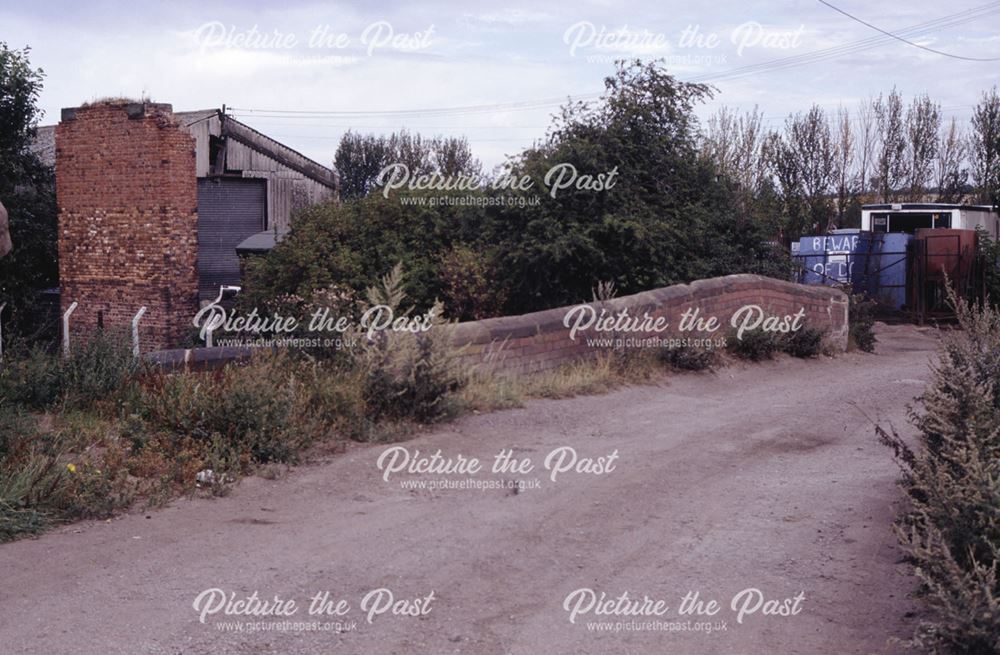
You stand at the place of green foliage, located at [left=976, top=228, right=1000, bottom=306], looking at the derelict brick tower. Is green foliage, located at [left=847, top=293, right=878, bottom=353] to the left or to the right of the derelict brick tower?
left

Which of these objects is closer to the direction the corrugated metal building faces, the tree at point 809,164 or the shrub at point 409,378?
the shrub

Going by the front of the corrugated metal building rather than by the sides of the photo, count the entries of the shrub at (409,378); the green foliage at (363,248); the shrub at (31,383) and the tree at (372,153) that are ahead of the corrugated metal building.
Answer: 3

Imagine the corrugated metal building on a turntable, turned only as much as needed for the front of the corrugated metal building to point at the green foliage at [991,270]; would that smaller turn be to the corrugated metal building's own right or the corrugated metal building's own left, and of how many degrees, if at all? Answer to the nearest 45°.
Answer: approximately 45° to the corrugated metal building's own left

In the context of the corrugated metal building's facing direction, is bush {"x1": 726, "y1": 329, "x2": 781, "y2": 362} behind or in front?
in front

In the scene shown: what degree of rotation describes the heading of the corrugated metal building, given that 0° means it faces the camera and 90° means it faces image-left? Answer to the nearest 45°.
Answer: approximately 0°

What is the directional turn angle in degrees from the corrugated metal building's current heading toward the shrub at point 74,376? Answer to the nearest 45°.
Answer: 0° — it already faces it

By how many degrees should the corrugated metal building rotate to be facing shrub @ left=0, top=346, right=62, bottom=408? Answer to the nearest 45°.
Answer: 0° — it already faces it

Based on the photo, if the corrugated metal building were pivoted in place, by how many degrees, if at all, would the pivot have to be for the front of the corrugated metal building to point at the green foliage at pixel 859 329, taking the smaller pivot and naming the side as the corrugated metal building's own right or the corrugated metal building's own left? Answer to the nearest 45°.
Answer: approximately 45° to the corrugated metal building's own left

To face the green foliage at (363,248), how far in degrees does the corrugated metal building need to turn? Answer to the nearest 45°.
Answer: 0° — it already faces it

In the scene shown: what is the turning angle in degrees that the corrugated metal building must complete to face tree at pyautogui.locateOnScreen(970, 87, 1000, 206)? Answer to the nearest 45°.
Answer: approximately 90° to its left

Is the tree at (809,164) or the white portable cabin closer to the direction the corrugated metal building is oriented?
the white portable cabin

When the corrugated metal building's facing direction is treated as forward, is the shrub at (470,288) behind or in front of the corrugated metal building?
in front

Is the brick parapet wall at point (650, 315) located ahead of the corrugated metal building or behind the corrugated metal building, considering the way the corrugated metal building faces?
ahead
